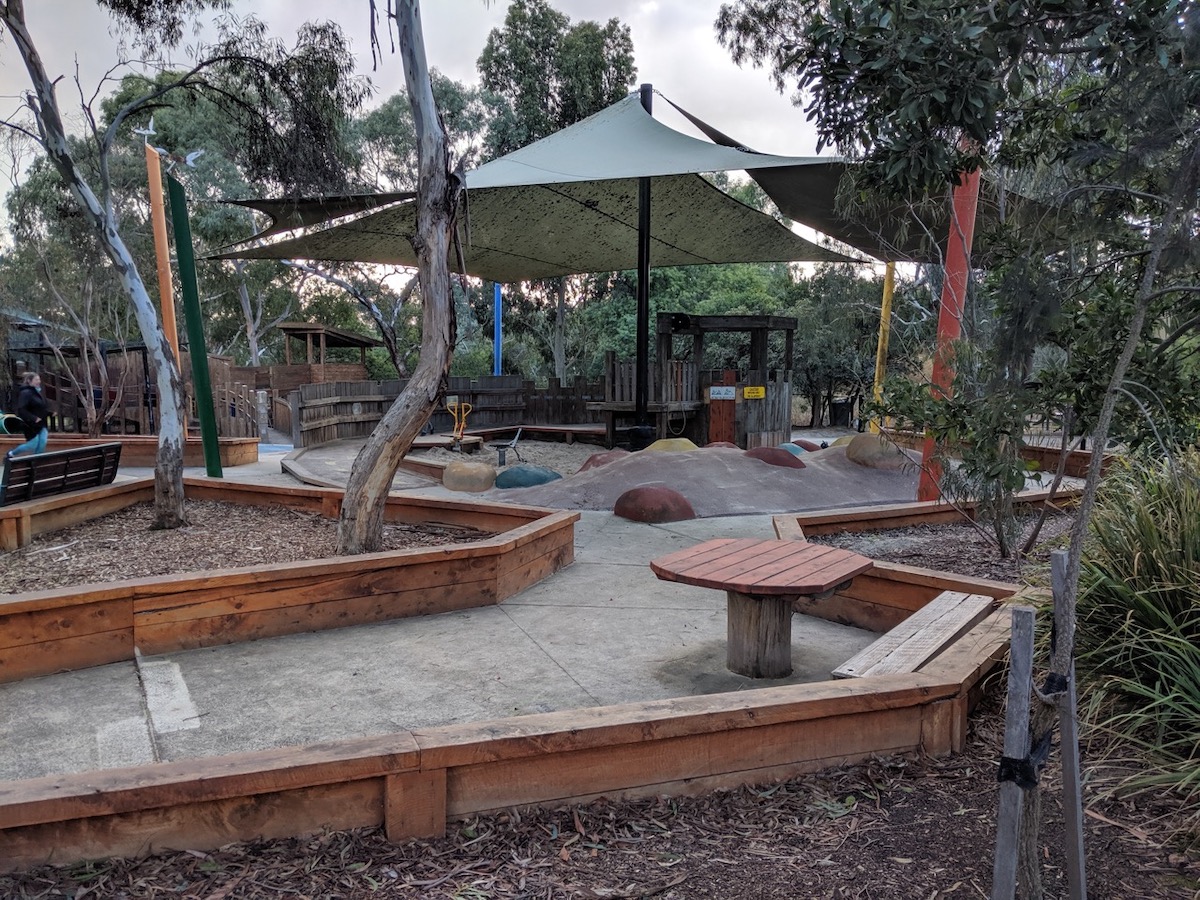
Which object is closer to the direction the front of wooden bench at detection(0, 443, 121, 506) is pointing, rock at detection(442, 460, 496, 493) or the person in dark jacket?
the person in dark jacket

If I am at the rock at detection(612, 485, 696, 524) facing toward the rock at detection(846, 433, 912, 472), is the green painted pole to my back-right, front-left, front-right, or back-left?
back-left

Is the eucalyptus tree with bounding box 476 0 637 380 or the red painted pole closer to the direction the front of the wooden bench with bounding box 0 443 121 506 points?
the eucalyptus tree

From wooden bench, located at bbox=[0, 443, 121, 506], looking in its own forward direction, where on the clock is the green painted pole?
The green painted pole is roughly at 3 o'clock from the wooden bench.

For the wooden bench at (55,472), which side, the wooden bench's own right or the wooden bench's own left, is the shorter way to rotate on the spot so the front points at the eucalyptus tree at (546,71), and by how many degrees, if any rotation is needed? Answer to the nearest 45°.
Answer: approximately 90° to the wooden bench's own right

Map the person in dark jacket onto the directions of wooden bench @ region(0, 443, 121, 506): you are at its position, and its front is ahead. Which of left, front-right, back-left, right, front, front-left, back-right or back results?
front-right

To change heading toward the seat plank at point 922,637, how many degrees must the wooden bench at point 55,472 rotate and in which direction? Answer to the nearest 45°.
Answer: approximately 180°

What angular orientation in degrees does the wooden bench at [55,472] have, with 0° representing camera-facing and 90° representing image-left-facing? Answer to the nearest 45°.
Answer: approximately 135°

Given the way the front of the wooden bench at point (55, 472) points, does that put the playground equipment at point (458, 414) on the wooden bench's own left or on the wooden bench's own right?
on the wooden bench's own right

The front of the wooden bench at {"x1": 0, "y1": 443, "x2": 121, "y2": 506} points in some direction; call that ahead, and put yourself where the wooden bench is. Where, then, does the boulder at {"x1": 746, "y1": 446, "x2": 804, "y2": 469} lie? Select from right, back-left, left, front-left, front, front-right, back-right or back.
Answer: back-right

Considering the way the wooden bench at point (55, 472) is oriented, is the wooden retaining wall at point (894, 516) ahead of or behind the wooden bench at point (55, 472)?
behind

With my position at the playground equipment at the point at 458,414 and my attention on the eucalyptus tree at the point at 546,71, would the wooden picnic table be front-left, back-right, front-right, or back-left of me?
back-right

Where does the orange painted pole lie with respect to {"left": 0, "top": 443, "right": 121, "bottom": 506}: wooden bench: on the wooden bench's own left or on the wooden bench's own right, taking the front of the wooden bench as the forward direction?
on the wooden bench's own right

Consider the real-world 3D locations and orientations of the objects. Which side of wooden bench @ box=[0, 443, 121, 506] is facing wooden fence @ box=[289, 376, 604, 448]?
right
